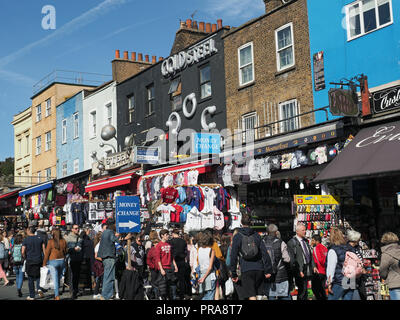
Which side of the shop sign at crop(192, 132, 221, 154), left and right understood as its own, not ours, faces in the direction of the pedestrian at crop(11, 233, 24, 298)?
right

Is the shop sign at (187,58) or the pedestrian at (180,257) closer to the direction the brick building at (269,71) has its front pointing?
the pedestrian

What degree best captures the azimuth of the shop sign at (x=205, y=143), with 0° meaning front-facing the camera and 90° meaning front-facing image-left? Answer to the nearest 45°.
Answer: approximately 0°

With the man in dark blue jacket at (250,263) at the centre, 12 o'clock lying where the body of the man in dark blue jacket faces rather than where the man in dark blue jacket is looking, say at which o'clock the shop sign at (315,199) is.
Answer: The shop sign is roughly at 1 o'clock from the man in dark blue jacket.

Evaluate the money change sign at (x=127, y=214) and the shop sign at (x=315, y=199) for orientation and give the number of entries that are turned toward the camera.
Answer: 2

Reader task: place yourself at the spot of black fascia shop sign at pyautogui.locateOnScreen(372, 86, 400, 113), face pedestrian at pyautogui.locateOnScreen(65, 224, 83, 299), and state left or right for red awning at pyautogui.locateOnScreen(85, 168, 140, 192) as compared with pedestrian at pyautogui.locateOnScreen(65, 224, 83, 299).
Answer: right
